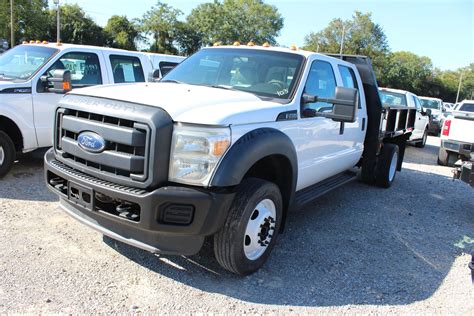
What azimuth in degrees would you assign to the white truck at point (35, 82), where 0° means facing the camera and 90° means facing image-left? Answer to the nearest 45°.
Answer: approximately 45°

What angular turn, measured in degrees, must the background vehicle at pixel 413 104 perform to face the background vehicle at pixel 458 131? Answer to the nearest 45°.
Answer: approximately 45° to its left

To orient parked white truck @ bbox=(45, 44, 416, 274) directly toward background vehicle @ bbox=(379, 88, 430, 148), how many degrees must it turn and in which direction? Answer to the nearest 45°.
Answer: approximately 180°

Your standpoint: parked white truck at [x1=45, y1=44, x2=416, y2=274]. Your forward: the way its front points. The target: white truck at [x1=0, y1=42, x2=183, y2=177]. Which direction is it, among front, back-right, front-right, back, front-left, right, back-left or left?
right

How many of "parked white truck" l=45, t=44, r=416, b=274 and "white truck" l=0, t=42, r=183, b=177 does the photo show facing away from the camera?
0

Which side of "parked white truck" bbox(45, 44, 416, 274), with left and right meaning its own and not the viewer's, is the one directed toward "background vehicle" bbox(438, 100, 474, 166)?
back
